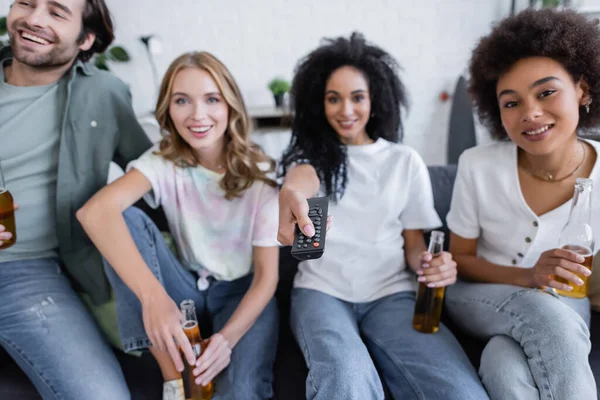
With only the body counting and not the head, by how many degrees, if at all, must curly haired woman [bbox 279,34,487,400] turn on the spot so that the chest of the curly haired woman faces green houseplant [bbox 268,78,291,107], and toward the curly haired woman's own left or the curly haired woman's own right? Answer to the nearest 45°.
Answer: approximately 180°

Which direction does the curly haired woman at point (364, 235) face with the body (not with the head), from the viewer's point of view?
toward the camera

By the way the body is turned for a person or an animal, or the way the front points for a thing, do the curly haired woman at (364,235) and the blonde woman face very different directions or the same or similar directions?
same or similar directions

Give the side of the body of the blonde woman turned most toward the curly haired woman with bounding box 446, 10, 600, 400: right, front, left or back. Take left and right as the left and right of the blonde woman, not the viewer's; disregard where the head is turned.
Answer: left

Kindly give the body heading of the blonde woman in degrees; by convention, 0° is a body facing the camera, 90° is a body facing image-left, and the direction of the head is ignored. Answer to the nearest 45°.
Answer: approximately 0°

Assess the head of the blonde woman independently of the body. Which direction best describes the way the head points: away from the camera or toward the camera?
toward the camera

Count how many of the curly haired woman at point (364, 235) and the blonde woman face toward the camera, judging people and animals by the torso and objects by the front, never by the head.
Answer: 2

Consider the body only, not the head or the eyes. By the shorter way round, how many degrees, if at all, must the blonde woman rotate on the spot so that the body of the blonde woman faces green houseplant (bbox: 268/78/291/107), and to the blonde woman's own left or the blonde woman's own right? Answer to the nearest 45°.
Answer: approximately 180°

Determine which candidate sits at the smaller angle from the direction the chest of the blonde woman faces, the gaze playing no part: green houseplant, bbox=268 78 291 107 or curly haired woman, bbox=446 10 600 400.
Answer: the curly haired woman
